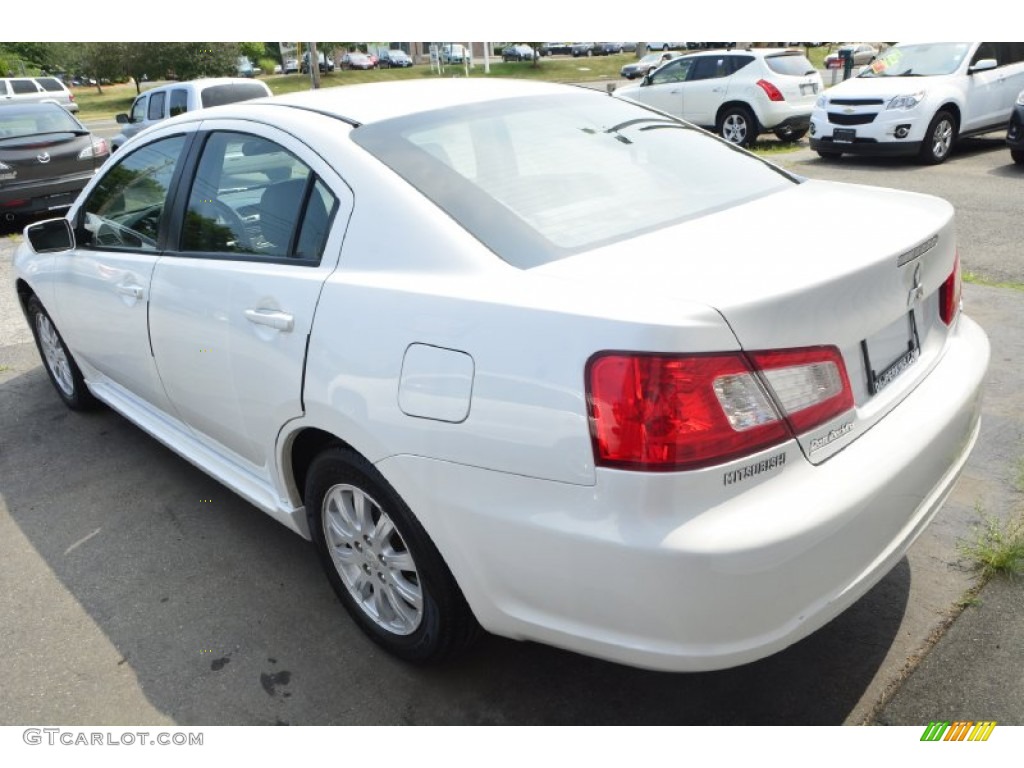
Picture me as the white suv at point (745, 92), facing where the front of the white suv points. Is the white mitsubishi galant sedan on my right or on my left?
on my left

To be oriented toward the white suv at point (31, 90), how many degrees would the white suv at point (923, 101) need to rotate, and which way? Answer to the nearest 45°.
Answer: approximately 45° to its right

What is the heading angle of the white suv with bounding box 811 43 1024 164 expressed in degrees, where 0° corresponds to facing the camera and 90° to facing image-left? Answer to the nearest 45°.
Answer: approximately 45°

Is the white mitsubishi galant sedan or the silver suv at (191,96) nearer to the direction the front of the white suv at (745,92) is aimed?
the silver suv

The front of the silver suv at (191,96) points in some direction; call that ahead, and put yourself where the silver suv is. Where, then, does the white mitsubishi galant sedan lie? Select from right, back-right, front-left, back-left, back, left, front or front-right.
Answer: back-left

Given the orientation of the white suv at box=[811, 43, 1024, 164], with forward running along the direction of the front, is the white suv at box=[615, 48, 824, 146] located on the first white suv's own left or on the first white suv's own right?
on the first white suv's own right

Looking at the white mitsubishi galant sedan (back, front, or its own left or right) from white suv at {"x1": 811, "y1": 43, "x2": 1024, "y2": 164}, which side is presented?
right

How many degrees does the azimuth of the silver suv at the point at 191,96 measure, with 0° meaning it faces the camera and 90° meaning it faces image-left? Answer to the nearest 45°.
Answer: approximately 135°

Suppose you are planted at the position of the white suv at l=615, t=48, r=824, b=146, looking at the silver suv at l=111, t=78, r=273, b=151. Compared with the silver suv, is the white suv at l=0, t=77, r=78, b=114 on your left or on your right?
right

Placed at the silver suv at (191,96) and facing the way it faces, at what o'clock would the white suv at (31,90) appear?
The white suv is roughly at 1 o'clock from the silver suv.

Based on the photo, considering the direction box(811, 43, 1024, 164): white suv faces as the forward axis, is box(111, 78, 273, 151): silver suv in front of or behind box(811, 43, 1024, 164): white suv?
in front

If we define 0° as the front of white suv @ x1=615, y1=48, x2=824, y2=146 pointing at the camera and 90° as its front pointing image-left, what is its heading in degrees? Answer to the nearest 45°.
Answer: approximately 135°
